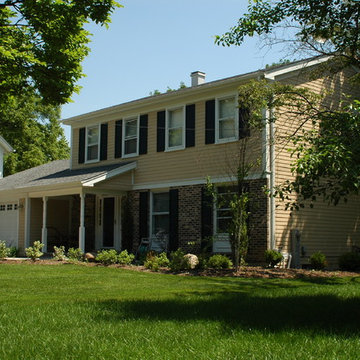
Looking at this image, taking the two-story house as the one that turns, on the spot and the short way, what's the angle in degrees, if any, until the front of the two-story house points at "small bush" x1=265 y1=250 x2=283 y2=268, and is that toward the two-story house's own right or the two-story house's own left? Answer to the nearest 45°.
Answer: approximately 90° to the two-story house's own left

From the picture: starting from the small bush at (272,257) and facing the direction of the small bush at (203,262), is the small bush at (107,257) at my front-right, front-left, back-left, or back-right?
front-right

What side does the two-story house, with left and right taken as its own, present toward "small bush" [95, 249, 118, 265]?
front

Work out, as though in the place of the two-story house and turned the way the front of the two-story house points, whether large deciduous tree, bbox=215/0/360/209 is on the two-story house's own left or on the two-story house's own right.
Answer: on the two-story house's own left

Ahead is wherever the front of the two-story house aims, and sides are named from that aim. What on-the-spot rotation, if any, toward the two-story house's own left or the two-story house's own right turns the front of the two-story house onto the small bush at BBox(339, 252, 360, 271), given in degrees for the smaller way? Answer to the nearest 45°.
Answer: approximately 90° to the two-story house's own left

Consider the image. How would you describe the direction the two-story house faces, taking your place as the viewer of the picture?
facing the viewer and to the left of the viewer

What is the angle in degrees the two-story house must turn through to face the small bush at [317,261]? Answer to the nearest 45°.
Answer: approximately 90° to its left
